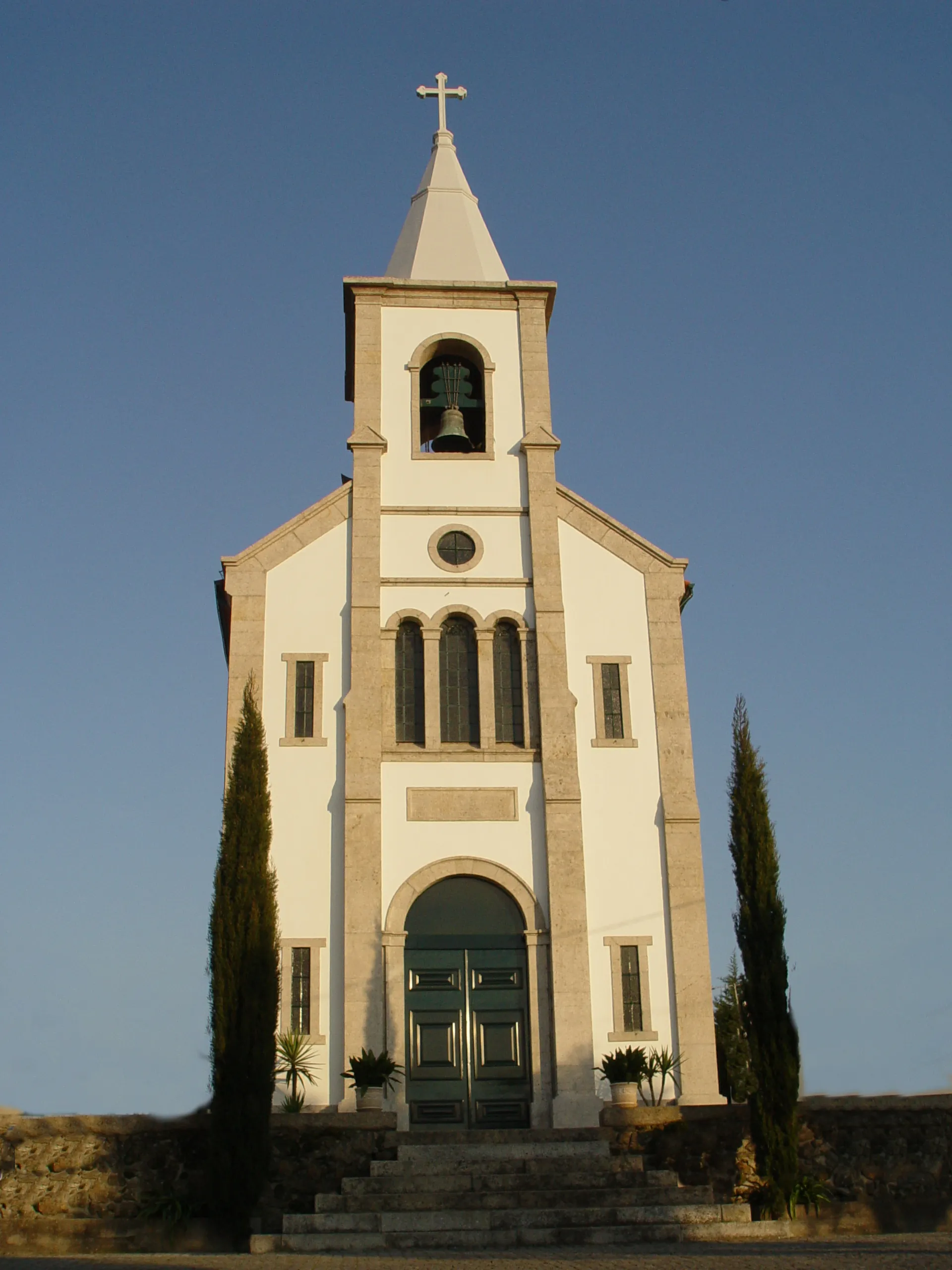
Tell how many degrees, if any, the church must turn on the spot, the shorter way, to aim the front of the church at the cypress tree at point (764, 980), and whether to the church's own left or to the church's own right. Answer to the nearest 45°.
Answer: approximately 45° to the church's own left

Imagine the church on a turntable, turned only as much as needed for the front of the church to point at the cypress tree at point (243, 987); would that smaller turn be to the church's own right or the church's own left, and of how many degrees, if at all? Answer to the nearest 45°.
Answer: approximately 45° to the church's own right

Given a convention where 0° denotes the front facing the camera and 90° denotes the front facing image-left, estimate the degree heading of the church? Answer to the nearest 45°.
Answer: approximately 0°
